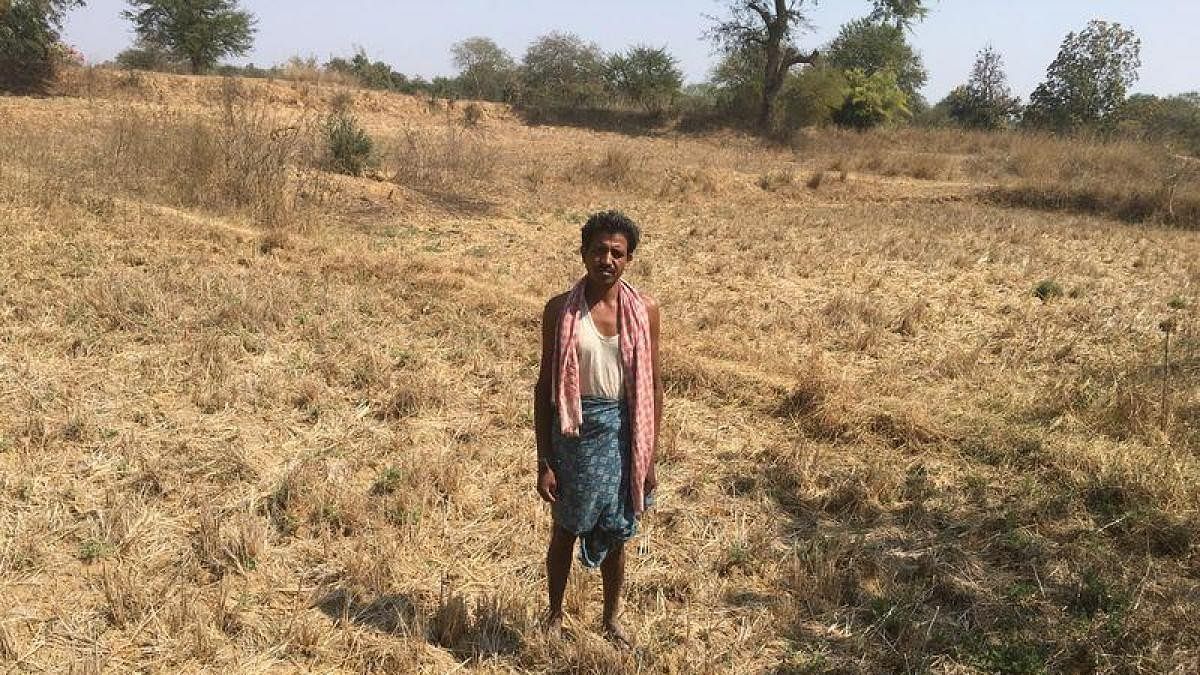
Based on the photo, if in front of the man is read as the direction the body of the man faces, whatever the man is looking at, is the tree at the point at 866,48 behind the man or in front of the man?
behind

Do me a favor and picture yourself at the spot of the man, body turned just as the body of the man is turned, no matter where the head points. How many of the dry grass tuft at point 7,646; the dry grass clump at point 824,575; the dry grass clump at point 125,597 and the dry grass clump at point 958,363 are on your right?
2

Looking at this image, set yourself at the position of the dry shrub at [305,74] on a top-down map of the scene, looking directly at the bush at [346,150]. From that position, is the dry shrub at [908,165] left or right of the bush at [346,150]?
left

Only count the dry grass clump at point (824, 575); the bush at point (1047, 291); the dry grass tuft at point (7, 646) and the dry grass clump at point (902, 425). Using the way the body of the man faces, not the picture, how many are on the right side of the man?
1

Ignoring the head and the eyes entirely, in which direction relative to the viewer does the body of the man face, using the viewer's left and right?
facing the viewer

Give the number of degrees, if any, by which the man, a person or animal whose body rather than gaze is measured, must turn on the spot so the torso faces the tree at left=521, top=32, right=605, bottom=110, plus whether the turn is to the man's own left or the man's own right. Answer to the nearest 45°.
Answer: approximately 180°

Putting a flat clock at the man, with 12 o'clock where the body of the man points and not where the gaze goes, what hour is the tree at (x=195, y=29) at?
The tree is roughly at 5 o'clock from the man.

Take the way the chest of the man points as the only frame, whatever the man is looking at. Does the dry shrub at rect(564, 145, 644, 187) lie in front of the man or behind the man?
behind

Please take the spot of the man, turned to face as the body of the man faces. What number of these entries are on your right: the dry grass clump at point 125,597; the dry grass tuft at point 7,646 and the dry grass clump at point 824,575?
2

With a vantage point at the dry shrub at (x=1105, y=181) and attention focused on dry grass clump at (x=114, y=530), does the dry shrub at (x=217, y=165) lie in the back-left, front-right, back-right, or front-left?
front-right

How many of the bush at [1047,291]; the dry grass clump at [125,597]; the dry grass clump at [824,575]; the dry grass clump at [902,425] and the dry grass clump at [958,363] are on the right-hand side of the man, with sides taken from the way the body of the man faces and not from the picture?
1

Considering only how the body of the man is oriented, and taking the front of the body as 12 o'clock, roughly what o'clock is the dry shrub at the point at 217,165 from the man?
The dry shrub is roughly at 5 o'clock from the man.

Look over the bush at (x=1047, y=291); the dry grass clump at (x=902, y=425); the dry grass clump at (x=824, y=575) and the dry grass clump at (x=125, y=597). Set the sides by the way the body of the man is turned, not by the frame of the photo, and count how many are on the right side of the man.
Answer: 1
